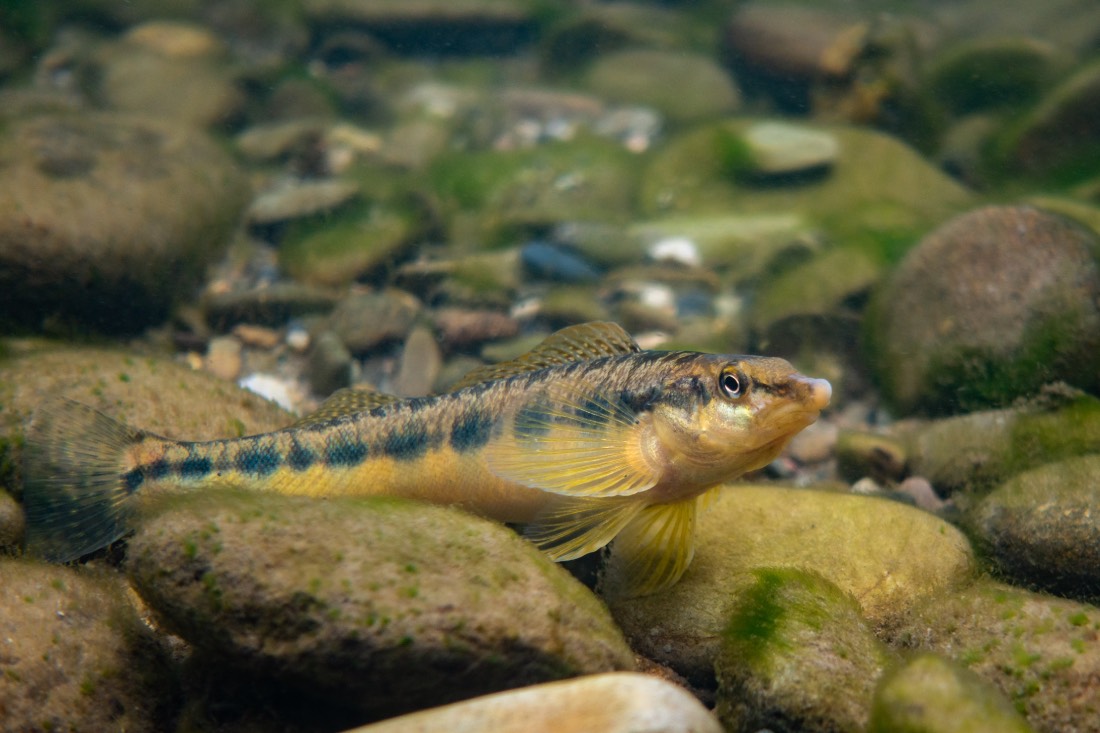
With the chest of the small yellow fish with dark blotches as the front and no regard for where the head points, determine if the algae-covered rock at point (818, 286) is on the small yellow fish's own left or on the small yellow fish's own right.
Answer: on the small yellow fish's own left

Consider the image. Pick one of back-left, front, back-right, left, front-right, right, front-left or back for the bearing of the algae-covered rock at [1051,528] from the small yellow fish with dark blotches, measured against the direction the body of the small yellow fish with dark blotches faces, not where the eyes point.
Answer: front

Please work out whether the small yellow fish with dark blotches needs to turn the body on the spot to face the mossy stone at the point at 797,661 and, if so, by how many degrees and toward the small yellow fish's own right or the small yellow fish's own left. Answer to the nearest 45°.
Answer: approximately 45° to the small yellow fish's own right

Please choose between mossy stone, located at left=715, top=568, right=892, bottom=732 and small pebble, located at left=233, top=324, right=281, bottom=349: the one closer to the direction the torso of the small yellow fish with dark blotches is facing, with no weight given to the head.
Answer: the mossy stone

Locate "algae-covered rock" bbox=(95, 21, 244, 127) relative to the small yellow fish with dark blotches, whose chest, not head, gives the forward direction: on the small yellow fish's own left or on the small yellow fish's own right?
on the small yellow fish's own left

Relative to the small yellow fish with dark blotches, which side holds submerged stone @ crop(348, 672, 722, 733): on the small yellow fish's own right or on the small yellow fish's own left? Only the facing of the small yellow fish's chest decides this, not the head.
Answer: on the small yellow fish's own right

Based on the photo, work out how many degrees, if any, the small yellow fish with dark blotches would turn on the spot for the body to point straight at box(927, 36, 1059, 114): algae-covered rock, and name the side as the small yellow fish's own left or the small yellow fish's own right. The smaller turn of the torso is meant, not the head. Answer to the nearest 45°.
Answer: approximately 45° to the small yellow fish's own left

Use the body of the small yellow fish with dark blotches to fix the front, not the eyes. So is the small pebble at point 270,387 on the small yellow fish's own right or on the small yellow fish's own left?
on the small yellow fish's own left

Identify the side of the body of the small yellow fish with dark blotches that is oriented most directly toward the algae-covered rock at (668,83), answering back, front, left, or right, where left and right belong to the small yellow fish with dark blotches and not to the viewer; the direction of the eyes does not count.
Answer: left

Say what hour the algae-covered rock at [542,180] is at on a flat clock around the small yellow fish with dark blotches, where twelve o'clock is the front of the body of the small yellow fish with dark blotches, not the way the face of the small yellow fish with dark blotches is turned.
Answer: The algae-covered rock is roughly at 9 o'clock from the small yellow fish with dark blotches.

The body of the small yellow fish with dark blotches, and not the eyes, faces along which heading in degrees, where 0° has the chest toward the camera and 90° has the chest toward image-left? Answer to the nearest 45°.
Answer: approximately 270°
